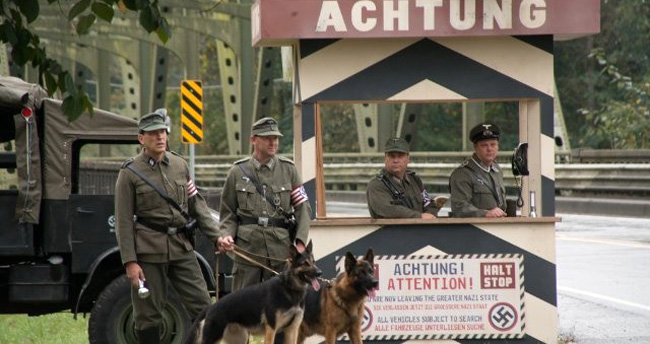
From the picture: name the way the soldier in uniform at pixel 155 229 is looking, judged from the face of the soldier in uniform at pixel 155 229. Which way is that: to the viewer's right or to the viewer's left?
to the viewer's right

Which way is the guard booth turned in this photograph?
toward the camera

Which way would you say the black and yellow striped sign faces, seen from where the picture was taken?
facing the viewer

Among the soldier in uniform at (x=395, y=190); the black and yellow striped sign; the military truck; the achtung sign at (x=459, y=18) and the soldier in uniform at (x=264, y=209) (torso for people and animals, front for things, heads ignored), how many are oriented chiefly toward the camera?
4

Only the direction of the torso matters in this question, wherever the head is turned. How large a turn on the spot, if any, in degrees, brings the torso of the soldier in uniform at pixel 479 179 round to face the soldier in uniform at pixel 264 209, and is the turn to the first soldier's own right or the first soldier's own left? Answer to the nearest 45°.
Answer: approximately 90° to the first soldier's own right

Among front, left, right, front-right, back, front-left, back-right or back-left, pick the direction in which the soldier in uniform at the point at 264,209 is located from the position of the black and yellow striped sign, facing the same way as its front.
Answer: front

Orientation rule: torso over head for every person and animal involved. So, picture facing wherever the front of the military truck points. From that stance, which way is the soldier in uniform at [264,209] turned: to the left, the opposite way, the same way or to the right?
to the right
